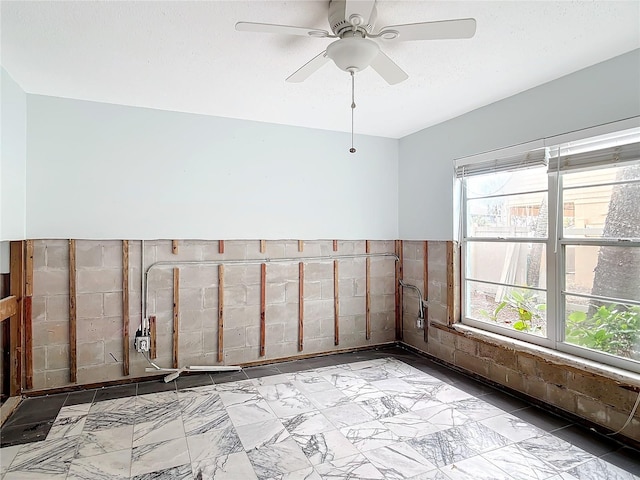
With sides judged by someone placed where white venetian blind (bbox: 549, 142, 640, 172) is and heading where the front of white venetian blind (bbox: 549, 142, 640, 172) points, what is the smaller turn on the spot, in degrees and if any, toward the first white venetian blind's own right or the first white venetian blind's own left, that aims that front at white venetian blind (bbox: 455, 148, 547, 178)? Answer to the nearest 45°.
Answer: approximately 90° to the first white venetian blind's own right

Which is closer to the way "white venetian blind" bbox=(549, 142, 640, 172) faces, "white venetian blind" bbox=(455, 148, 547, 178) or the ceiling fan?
the ceiling fan

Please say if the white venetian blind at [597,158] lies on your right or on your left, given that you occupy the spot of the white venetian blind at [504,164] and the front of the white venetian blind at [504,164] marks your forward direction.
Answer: on your left

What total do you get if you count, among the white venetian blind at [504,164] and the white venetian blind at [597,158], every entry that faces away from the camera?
0

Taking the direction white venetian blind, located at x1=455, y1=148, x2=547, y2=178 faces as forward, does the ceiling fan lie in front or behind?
in front

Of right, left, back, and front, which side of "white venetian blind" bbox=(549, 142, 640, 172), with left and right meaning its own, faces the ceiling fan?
front

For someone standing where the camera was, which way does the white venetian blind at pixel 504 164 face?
facing the viewer and to the left of the viewer

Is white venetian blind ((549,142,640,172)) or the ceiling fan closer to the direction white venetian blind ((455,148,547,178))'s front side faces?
the ceiling fan
